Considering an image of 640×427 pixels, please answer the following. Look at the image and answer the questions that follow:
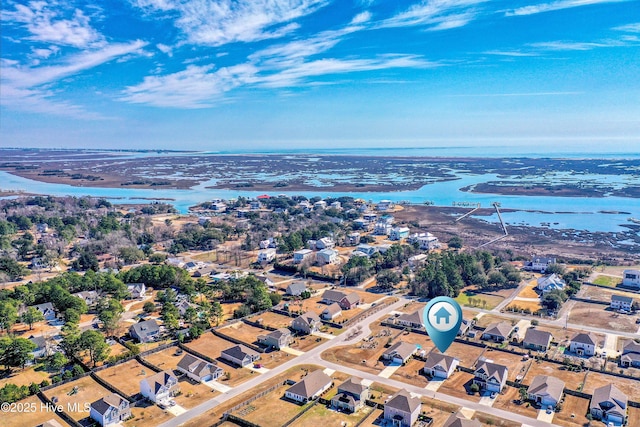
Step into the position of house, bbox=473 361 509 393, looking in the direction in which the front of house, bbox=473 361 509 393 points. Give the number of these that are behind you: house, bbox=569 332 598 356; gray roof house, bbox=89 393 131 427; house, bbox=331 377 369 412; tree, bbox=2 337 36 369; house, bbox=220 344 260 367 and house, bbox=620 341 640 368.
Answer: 2

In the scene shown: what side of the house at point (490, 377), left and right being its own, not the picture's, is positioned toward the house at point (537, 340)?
back

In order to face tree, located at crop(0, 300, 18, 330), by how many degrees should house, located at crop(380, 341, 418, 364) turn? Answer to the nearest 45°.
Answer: approximately 45° to its right

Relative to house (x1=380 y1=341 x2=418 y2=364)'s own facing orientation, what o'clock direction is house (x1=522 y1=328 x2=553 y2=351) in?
house (x1=522 y1=328 x2=553 y2=351) is roughly at 7 o'clock from house (x1=380 y1=341 x2=418 y2=364).

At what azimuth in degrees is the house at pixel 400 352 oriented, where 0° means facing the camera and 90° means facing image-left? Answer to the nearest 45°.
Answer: approximately 45°

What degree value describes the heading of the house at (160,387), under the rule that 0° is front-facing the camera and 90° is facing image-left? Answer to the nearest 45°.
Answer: approximately 315°

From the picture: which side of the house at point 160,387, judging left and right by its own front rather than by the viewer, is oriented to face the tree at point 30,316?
back

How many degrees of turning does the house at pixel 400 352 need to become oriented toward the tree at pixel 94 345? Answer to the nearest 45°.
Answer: approximately 45° to its right

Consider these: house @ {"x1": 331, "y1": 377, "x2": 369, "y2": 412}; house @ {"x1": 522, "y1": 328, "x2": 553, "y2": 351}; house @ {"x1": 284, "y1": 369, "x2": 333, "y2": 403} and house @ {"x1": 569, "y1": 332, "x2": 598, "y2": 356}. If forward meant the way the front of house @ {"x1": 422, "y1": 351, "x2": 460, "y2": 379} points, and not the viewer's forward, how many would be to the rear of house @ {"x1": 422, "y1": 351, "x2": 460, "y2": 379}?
2

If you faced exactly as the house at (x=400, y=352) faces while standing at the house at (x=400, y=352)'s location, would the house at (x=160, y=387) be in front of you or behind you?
in front

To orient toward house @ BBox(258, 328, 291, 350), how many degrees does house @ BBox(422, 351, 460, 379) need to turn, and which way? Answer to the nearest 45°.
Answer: approximately 45° to its right
